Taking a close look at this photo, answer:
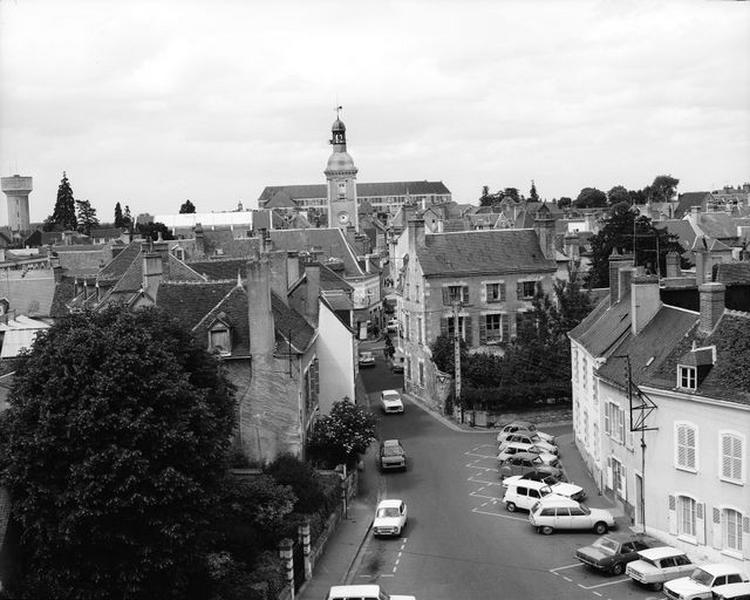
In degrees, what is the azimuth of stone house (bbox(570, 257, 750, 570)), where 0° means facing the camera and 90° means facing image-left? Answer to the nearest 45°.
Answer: approximately 45°

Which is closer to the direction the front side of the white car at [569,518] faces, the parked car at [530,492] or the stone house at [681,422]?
the stone house

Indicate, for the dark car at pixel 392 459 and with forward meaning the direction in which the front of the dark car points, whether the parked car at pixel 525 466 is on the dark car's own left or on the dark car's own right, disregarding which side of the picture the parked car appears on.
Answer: on the dark car's own left

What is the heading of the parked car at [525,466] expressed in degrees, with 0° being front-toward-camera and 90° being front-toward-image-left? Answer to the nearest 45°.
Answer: approximately 270°

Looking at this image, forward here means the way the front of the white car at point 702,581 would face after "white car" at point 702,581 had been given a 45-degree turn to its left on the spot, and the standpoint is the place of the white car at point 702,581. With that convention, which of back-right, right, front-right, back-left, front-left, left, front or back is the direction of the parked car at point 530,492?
back-right

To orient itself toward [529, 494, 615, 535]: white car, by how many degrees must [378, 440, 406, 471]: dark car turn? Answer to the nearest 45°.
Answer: approximately 45° to its left

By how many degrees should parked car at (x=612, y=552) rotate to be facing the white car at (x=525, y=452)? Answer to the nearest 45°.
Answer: approximately 90° to its left
